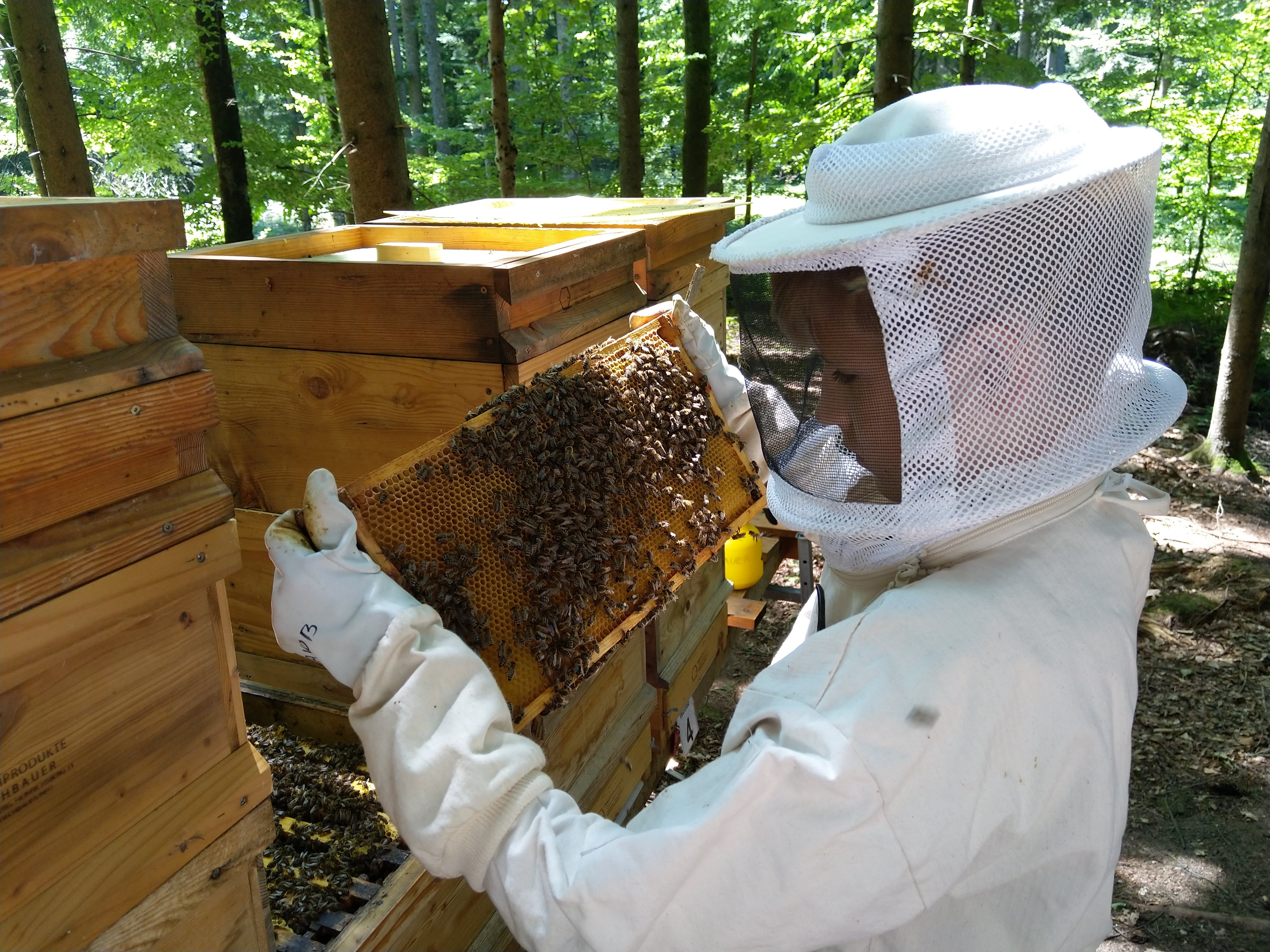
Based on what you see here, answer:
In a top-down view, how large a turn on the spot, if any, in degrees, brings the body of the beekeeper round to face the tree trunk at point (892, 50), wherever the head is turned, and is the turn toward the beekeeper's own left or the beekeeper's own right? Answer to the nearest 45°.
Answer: approximately 90° to the beekeeper's own right

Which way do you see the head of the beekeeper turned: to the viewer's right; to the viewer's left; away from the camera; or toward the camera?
to the viewer's left

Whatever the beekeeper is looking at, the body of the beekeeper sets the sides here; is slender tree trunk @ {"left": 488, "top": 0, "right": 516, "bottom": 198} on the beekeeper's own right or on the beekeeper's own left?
on the beekeeper's own right

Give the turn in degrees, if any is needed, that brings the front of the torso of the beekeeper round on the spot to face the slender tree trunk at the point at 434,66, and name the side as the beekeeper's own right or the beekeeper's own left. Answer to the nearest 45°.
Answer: approximately 90° to the beekeeper's own right

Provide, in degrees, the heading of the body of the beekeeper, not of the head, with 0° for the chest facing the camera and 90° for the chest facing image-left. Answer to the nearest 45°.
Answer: approximately 90°

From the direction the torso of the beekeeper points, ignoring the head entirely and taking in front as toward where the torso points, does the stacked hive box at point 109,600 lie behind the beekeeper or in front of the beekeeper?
in front

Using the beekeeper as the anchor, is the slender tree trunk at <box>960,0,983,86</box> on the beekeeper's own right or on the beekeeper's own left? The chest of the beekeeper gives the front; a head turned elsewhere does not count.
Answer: on the beekeeper's own right
